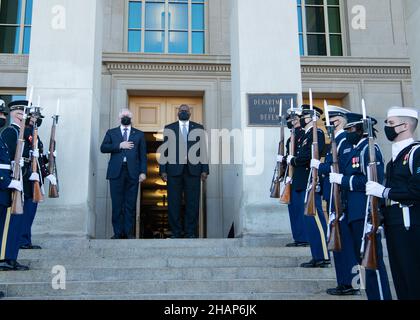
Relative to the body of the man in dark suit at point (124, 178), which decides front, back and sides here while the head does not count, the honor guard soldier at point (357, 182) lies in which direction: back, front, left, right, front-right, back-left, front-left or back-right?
front-left

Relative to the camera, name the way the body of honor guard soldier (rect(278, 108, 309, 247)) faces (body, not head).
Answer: to the viewer's left

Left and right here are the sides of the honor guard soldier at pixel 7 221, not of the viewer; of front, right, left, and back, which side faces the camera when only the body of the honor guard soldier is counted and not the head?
right

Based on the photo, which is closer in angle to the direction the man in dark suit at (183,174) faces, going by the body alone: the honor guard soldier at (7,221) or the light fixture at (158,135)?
the honor guard soldier

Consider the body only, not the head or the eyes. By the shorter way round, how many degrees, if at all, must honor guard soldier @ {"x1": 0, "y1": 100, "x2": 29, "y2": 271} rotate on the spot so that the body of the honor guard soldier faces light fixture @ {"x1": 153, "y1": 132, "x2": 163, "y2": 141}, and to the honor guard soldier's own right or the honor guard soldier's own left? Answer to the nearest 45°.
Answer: approximately 45° to the honor guard soldier's own left

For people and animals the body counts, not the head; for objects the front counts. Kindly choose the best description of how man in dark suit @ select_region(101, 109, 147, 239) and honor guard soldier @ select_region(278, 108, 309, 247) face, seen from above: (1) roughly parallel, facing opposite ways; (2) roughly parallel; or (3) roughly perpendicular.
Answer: roughly perpendicular

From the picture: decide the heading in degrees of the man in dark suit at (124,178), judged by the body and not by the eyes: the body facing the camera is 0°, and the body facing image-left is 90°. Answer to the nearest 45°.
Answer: approximately 0°

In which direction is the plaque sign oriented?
toward the camera

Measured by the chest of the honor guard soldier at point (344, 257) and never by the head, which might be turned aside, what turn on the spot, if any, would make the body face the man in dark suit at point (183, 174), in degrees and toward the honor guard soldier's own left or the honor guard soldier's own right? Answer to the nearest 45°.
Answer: approximately 45° to the honor guard soldier's own right

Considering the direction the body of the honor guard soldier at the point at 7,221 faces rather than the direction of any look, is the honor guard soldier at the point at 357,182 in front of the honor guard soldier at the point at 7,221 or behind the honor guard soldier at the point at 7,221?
in front

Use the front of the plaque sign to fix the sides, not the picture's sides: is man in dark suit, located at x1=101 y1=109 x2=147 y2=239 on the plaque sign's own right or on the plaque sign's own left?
on the plaque sign's own right

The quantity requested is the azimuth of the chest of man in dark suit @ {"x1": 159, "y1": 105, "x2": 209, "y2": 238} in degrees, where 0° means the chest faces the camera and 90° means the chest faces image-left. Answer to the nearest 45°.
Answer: approximately 0°

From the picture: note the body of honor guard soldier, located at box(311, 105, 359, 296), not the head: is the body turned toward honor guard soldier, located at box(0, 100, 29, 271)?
yes
